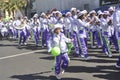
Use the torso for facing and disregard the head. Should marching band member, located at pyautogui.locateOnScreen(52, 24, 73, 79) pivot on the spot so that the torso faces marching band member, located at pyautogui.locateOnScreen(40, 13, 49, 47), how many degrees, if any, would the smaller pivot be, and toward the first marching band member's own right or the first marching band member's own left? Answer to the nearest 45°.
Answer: approximately 135° to the first marching band member's own right

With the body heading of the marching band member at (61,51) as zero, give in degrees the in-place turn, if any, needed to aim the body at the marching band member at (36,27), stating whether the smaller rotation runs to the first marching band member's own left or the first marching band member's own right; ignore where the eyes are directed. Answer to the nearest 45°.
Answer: approximately 135° to the first marching band member's own right

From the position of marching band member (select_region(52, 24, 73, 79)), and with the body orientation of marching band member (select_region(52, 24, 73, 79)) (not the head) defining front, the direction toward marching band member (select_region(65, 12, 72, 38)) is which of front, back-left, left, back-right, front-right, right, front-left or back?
back-right

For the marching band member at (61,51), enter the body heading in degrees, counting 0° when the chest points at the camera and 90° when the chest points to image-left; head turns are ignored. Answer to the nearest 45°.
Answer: approximately 45°

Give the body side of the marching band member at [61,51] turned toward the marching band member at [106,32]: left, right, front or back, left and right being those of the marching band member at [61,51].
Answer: back

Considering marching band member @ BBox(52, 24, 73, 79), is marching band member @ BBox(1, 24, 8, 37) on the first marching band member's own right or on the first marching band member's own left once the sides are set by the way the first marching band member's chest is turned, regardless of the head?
on the first marching band member's own right
